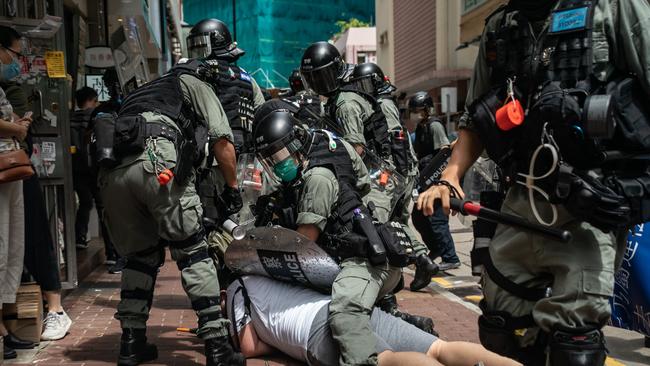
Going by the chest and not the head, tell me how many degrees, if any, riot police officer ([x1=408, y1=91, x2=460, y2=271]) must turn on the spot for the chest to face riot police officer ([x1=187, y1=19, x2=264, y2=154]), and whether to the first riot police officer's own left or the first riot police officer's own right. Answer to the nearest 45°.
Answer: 0° — they already face them

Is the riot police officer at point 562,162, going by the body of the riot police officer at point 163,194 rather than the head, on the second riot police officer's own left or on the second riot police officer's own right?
on the second riot police officer's own right

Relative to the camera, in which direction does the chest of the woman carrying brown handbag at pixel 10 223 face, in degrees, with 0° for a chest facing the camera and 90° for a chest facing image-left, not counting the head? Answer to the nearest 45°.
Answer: approximately 270°

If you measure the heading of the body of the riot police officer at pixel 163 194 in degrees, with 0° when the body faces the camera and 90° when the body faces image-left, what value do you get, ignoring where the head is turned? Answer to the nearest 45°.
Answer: approximately 225°

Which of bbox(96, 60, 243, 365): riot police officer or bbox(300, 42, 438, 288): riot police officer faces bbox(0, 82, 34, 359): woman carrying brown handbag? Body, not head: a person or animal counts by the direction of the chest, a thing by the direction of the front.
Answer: bbox(300, 42, 438, 288): riot police officer

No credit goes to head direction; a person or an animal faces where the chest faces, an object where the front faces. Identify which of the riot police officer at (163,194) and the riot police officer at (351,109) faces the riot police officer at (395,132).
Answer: the riot police officer at (163,194)

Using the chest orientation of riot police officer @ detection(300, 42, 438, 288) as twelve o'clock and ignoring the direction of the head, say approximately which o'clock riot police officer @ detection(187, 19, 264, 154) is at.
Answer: riot police officer @ detection(187, 19, 264, 154) is roughly at 12 o'clock from riot police officer @ detection(300, 42, 438, 288).

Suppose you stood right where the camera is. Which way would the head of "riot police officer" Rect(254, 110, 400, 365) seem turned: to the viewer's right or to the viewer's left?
to the viewer's left

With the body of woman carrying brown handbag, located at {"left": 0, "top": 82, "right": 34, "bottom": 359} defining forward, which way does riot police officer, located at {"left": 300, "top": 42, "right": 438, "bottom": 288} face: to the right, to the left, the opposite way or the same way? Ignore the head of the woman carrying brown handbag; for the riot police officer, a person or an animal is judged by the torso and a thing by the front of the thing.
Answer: the opposite way

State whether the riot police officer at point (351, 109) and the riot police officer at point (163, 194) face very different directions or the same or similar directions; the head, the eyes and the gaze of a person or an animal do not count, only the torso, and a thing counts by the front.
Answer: very different directions
